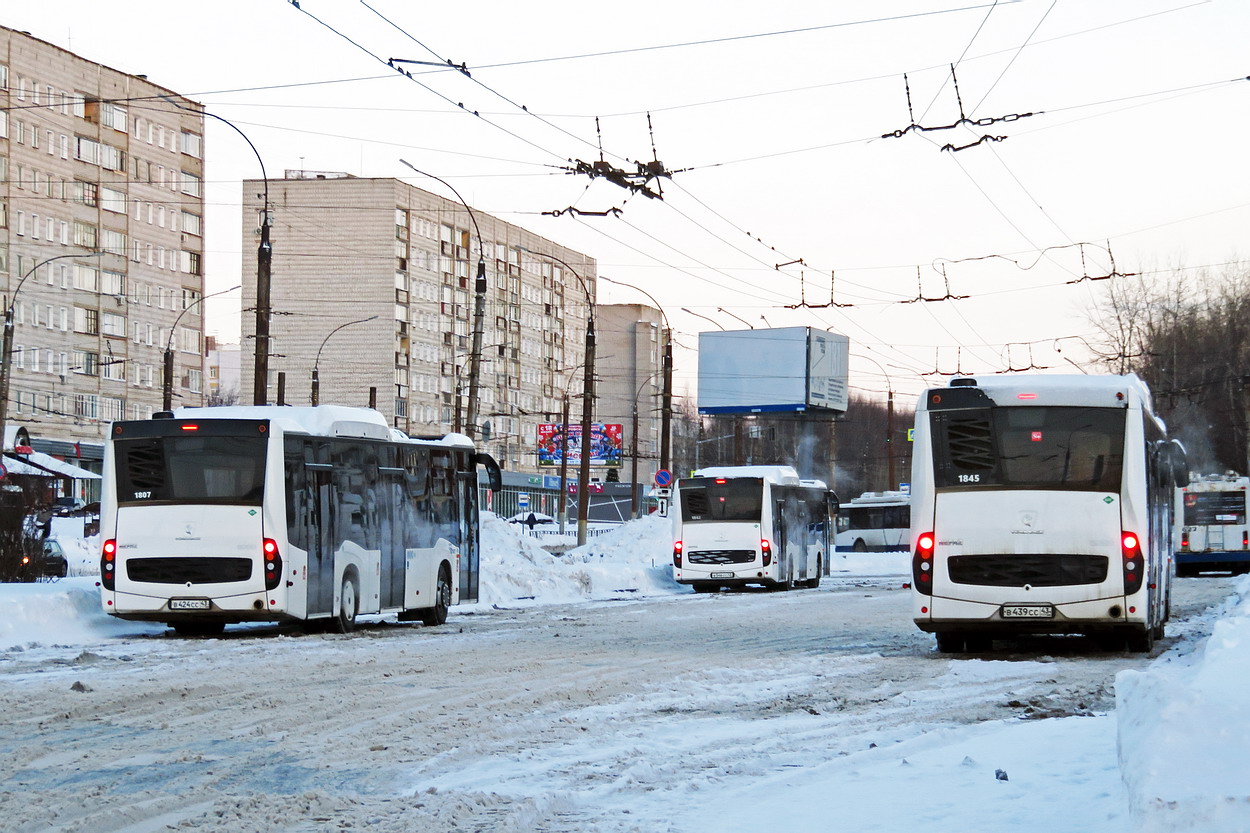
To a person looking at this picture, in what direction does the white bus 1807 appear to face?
facing away from the viewer and to the right of the viewer

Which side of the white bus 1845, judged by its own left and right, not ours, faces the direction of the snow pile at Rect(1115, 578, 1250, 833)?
back

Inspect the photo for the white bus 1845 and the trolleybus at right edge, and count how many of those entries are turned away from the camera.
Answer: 2

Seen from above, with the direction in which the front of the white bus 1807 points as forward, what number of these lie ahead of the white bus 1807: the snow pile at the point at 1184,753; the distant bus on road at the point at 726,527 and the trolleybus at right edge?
2

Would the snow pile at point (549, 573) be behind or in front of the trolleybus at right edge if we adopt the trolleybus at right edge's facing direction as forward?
behind

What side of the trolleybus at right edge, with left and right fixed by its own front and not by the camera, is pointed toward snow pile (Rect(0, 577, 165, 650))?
back

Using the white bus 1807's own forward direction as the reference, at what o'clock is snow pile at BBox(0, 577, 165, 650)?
The snow pile is roughly at 8 o'clock from the white bus 1807.

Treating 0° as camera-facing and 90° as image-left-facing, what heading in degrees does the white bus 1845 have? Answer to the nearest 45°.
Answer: approximately 180°

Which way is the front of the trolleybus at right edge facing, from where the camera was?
facing away from the viewer

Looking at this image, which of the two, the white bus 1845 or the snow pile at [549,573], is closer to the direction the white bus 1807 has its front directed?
the snow pile
